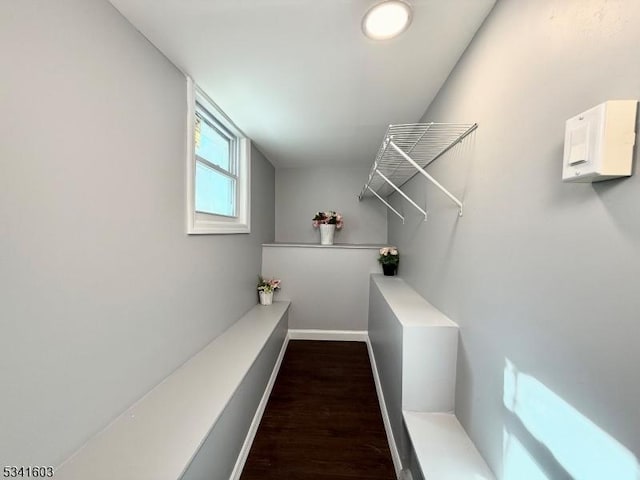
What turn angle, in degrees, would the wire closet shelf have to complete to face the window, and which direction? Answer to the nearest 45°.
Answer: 0° — it already faces it

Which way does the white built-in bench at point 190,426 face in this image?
to the viewer's right

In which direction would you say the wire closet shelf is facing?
to the viewer's left

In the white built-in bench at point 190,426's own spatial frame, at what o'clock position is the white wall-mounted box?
The white wall-mounted box is roughly at 2 o'clock from the white built-in bench.

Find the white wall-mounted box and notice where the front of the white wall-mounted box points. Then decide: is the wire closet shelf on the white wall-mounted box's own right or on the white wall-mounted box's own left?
on the white wall-mounted box's own right

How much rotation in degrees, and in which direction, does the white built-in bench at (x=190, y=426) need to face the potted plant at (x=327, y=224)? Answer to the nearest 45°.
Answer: approximately 45° to its left

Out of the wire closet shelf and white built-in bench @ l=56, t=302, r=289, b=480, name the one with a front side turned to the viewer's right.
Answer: the white built-in bench

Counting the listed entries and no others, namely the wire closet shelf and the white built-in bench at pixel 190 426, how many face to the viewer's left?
1
